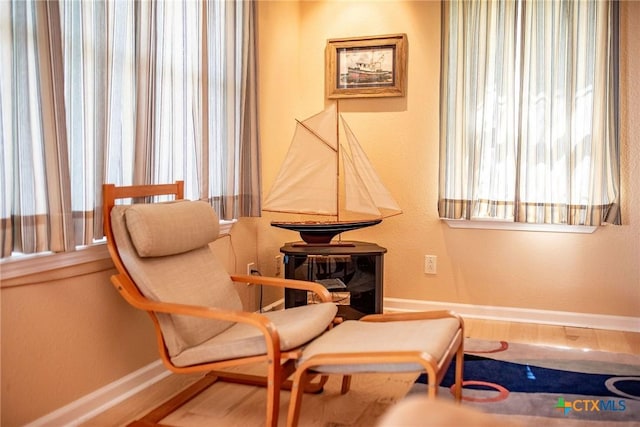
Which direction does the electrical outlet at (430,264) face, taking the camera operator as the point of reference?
facing the viewer

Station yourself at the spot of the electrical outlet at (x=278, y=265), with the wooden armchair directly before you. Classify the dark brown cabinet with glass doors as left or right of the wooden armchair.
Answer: left

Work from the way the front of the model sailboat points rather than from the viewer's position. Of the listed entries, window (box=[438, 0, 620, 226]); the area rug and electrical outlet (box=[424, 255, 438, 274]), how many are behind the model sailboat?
0

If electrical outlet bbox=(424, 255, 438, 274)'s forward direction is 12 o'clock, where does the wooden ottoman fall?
The wooden ottoman is roughly at 12 o'clock from the electrical outlet.

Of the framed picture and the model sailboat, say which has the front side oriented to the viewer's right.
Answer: the model sailboat

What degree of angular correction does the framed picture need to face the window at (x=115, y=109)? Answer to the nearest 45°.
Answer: approximately 45° to its right

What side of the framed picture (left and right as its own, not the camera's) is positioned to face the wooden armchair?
front

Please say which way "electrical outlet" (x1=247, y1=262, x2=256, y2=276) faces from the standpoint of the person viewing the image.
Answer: facing the viewer and to the right of the viewer

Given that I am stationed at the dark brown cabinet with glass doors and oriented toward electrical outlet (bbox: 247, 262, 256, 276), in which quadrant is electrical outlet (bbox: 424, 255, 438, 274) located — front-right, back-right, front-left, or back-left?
back-right

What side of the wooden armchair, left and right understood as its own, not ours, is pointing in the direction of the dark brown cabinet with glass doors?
left

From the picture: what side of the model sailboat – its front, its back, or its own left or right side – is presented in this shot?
right

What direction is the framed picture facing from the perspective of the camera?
toward the camera

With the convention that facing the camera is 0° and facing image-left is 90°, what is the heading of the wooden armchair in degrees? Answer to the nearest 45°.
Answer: approximately 315°

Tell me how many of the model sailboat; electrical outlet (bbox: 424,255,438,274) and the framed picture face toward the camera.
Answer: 2
